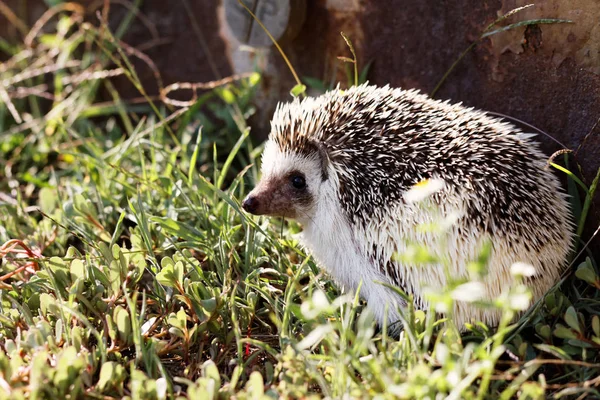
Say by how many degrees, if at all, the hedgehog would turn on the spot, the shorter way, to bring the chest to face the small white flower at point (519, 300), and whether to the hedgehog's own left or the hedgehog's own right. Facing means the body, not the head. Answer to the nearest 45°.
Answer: approximately 90° to the hedgehog's own left

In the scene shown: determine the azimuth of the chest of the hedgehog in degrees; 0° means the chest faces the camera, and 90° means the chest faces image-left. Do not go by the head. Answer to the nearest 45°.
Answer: approximately 90°

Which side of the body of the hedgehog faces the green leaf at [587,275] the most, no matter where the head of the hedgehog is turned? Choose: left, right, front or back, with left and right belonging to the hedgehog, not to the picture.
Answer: back

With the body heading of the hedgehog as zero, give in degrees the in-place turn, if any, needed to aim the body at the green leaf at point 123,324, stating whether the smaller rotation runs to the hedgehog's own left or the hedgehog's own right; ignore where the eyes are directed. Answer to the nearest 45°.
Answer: approximately 45° to the hedgehog's own left

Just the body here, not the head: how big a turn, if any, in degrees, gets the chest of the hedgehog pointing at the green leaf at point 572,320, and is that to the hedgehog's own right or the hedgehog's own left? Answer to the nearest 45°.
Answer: approximately 135° to the hedgehog's own left
